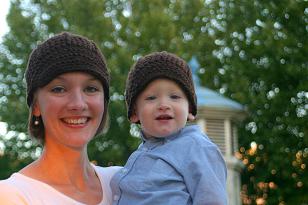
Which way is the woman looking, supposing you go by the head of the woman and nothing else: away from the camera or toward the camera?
toward the camera

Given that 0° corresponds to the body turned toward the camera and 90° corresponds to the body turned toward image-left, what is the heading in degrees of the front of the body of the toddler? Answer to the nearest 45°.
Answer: approximately 45°

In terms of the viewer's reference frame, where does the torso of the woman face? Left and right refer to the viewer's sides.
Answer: facing the viewer and to the right of the viewer

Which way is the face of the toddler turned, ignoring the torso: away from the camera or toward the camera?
toward the camera

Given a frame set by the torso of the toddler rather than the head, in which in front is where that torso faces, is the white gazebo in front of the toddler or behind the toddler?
behind
